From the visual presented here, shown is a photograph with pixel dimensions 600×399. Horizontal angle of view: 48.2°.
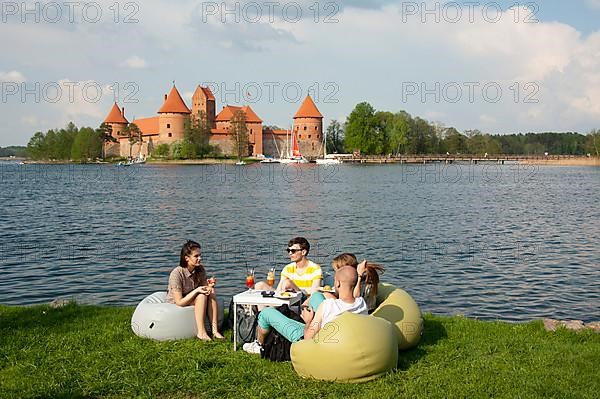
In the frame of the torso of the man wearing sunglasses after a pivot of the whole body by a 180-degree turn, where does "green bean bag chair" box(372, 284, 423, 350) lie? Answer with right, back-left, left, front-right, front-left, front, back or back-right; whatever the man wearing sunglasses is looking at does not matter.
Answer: right

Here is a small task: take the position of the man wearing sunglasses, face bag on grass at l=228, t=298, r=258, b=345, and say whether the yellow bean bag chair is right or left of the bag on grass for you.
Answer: left

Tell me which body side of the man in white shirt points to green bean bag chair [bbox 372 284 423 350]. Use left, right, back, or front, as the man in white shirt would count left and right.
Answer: right

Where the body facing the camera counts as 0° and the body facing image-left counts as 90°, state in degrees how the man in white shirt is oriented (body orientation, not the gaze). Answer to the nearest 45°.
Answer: approximately 135°

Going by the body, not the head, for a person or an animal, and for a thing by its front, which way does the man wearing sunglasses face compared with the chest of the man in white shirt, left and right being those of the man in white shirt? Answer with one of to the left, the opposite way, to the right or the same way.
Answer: to the left

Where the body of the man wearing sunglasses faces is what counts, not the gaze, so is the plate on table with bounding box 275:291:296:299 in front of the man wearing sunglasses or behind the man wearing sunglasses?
in front

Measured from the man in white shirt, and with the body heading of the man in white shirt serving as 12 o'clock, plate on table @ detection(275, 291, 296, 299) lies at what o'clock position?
The plate on table is roughly at 12 o'clock from the man in white shirt.

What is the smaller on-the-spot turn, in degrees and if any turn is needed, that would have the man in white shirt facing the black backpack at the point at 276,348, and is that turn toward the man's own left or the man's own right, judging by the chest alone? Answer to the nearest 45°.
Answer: approximately 45° to the man's own left

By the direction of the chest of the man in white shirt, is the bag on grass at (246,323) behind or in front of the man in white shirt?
in front

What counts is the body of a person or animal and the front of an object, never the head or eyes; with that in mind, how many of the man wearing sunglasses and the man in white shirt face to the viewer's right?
0

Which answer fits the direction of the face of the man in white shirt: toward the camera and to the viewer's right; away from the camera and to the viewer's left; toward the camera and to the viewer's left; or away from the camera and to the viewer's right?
away from the camera and to the viewer's left

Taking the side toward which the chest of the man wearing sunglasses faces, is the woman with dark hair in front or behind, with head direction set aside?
in front

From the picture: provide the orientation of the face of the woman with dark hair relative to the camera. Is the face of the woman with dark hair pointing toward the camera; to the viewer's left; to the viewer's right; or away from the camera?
to the viewer's right

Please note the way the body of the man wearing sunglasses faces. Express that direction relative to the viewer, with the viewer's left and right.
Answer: facing the viewer and to the left of the viewer

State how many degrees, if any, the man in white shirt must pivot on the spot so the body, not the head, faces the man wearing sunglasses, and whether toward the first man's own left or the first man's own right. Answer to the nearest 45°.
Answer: approximately 45° to the first man's own right
